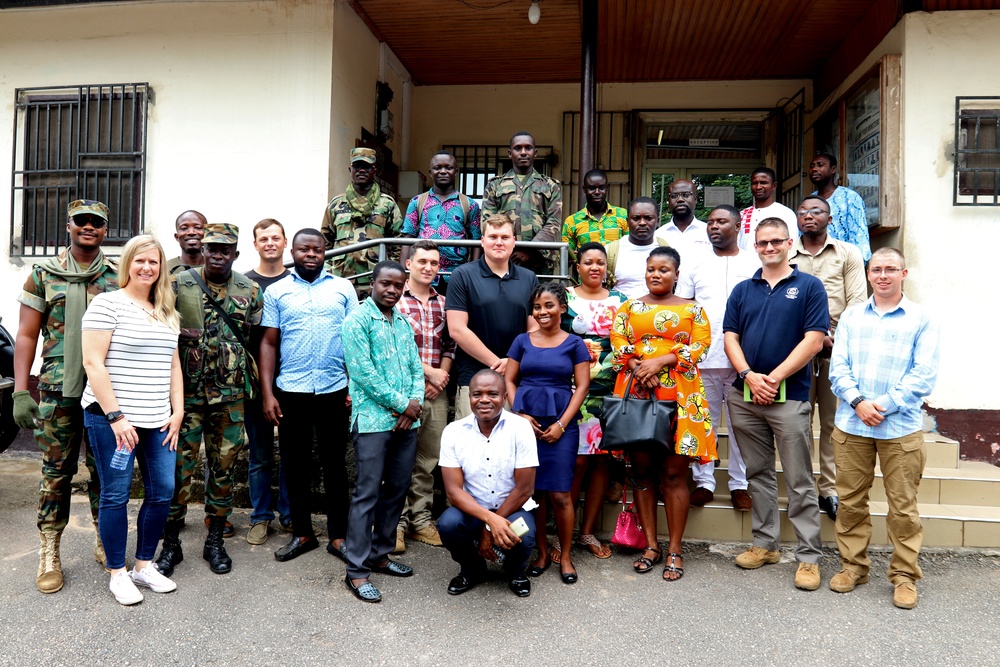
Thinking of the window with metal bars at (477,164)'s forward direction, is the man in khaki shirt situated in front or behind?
in front

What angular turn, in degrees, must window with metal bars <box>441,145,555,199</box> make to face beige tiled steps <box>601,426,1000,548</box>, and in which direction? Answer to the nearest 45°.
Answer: approximately 45° to its left

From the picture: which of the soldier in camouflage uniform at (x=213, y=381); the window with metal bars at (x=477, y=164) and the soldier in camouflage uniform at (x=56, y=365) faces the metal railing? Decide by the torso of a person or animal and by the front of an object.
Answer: the window with metal bars

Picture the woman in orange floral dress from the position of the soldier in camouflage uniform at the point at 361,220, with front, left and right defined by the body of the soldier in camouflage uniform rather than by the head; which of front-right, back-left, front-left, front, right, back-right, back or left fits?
front-left

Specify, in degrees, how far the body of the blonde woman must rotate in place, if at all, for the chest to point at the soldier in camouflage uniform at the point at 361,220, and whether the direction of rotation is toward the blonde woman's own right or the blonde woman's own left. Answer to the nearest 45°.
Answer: approximately 90° to the blonde woman's own left

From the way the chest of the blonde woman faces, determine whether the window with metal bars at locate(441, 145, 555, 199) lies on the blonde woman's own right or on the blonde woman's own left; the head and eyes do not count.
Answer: on the blonde woman's own left

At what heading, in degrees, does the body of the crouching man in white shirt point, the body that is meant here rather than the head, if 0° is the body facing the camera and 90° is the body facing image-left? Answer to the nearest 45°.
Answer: approximately 0°

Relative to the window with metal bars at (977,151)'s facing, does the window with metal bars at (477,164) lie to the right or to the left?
on its right
